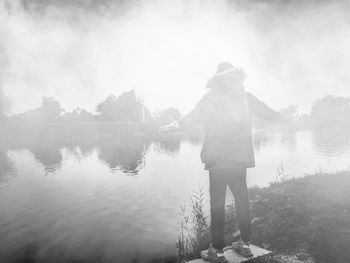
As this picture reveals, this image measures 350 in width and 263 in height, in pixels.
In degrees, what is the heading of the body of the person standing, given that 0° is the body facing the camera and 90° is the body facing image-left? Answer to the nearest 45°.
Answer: approximately 135°
